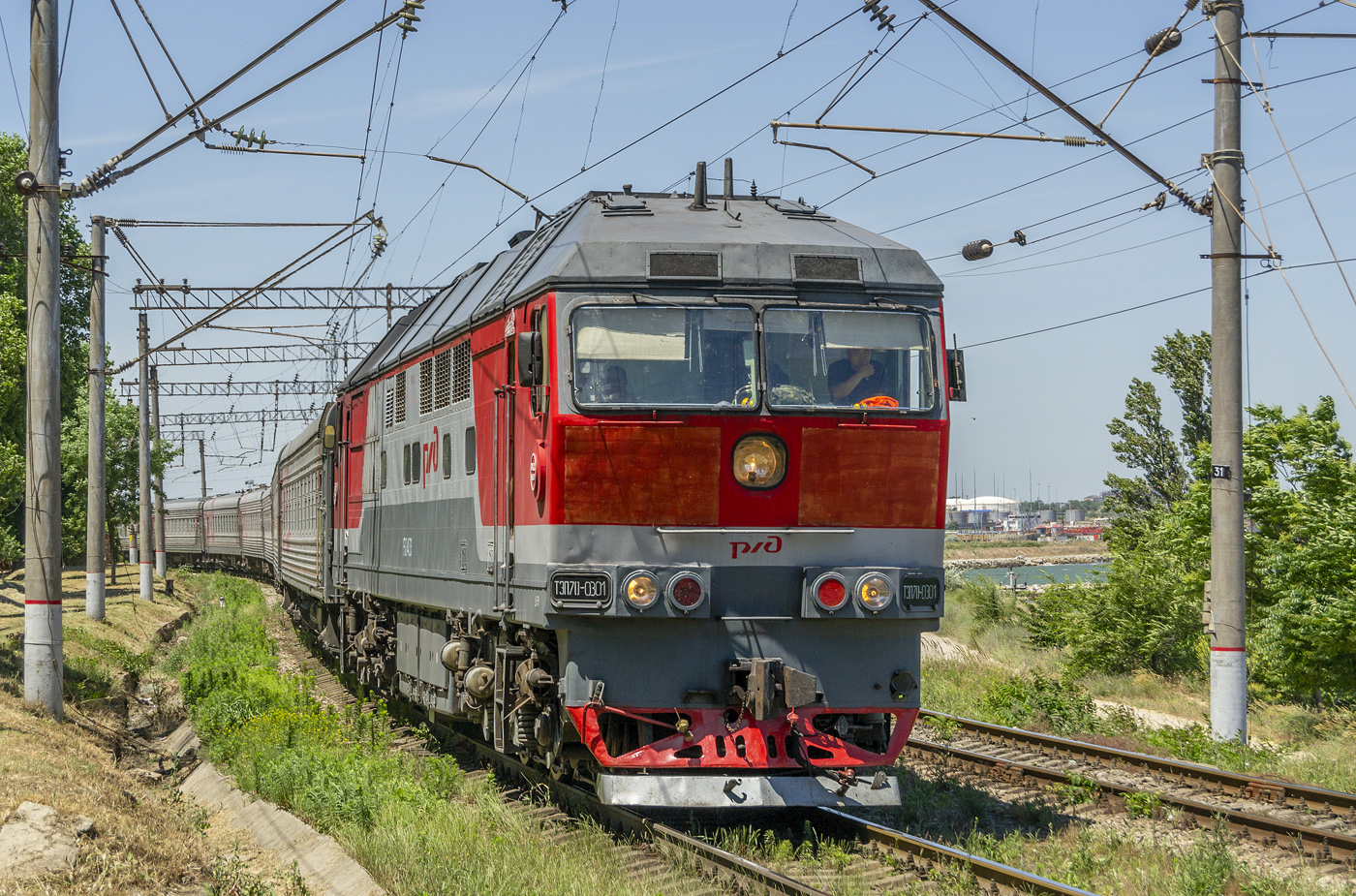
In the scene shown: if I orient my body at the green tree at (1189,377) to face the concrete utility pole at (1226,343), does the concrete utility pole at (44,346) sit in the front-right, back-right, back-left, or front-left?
front-right

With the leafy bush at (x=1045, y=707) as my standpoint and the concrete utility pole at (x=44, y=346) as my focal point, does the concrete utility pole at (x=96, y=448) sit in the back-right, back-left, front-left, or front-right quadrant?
front-right

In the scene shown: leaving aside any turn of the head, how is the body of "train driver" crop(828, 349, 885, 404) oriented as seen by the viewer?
toward the camera

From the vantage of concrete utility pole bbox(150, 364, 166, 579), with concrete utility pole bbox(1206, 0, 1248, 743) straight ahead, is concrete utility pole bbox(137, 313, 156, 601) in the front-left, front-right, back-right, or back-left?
front-right

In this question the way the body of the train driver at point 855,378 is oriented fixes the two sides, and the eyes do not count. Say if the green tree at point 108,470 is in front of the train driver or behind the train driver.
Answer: behind

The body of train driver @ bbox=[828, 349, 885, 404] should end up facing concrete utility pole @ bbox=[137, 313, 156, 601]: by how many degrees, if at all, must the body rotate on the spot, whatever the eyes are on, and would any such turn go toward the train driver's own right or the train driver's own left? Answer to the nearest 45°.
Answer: approximately 135° to the train driver's own right
